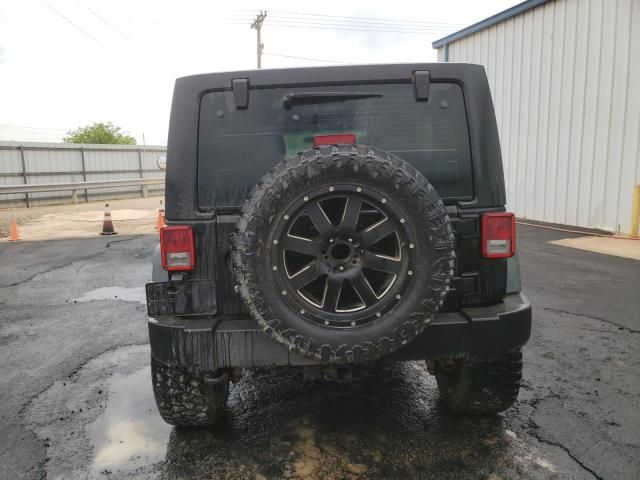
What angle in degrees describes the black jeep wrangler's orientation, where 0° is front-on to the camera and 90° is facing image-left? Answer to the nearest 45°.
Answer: approximately 180°

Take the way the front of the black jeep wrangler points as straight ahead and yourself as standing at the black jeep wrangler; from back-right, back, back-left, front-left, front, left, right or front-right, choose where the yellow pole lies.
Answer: front-right

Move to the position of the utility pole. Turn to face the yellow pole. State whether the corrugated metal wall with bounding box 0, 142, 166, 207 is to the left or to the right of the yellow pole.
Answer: right

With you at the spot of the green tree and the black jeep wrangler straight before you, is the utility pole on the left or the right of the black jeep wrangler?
left

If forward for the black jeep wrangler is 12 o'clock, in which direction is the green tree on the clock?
The green tree is roughly at 11 o'clock from the black jeep wrangler.

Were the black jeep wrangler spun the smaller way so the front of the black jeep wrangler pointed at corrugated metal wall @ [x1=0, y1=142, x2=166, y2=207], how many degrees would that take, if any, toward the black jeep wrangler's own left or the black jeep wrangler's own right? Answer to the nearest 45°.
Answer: approximately 45° to the black jeep wrangler's own left

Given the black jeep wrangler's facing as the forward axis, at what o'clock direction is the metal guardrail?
The metal guardrail is roughly at 11 o'clock from the black jeep wrangler.

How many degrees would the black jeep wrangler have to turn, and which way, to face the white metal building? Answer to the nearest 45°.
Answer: approximately 45° to its right
